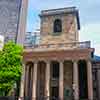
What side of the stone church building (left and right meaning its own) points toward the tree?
right

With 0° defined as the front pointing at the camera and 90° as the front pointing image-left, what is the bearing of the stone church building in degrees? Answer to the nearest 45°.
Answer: approximately 0°
